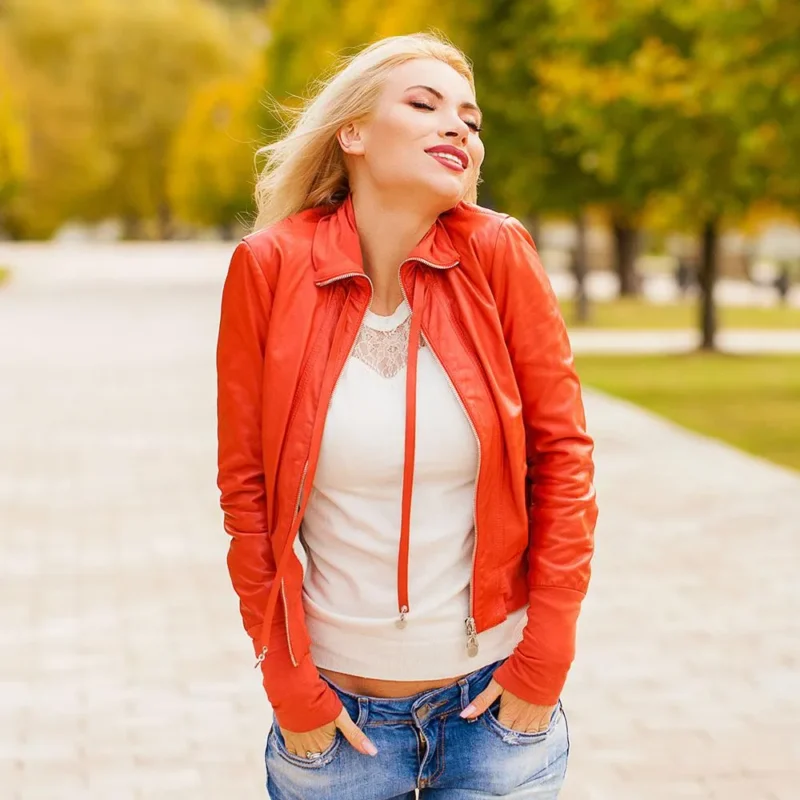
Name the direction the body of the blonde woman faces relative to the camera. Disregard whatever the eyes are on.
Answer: toward the camera

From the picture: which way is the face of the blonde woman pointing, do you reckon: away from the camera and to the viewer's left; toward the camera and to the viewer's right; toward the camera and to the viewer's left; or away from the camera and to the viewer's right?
toward the camera and to the viewer's right
